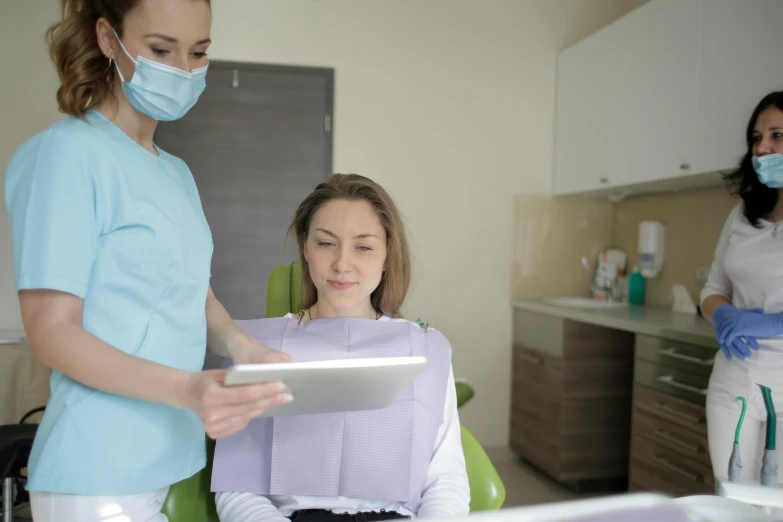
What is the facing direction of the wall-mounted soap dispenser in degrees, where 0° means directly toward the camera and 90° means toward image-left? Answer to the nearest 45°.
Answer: approximately 45°

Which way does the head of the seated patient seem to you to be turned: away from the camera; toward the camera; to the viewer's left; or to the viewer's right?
toward the camera

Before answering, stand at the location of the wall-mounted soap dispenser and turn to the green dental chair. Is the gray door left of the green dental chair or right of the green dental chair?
right

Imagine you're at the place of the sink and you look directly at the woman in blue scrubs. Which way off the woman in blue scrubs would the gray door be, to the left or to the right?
right

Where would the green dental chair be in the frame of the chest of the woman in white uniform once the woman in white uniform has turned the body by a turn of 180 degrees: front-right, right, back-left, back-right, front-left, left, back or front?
back-left

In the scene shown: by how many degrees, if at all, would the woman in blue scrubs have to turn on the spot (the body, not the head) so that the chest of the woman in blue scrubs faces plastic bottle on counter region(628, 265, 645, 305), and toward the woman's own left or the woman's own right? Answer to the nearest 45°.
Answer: approximately 90° to the woman's own left

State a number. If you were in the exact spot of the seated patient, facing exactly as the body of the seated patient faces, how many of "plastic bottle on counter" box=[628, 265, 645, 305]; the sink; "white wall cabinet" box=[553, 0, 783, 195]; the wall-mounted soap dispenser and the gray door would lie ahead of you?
0

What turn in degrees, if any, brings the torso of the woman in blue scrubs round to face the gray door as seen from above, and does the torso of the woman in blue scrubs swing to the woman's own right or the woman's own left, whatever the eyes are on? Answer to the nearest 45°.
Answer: approximately 135° to the woman's own left

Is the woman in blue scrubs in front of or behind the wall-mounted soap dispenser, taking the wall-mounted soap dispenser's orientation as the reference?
in front

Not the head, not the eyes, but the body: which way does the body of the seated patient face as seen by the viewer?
toward the camera

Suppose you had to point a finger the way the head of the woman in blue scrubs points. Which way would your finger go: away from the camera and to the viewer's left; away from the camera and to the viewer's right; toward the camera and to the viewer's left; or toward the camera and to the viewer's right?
toward the camera and to the viewer's right

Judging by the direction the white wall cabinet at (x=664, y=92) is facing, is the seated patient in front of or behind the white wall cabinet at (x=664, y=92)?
in front

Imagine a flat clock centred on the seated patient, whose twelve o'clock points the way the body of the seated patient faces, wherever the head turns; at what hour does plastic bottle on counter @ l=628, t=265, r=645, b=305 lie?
The plastic bottle on counter is roughly at 7 o'clock from the seated patient.

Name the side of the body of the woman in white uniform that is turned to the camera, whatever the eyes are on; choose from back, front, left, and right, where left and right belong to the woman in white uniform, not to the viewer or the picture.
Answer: front

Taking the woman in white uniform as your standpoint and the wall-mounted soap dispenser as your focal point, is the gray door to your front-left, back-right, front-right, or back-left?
front-left
